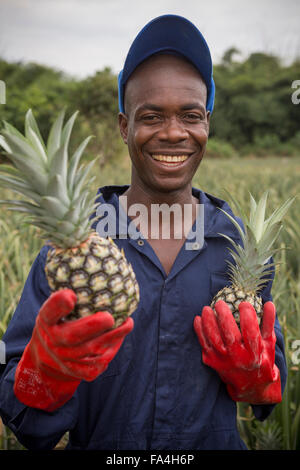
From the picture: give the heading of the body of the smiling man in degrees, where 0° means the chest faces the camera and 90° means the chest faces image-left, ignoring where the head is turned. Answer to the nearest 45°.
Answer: approximately 0°
